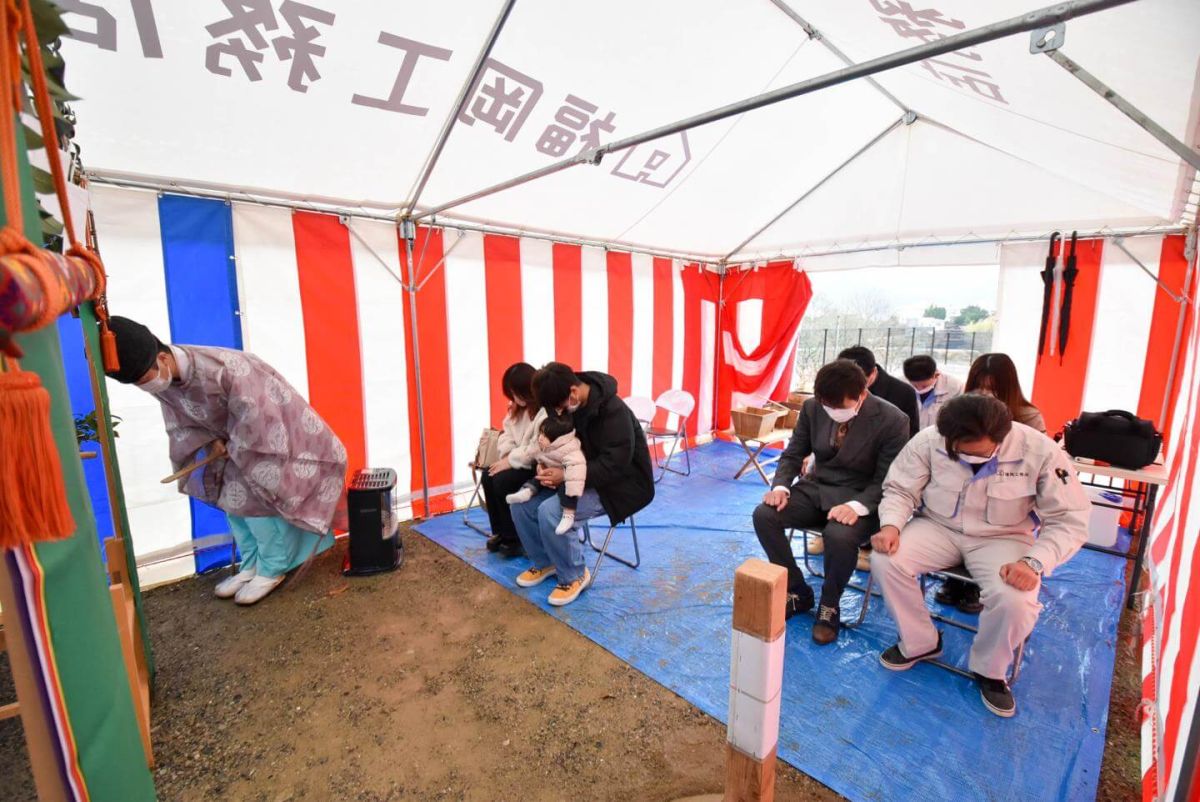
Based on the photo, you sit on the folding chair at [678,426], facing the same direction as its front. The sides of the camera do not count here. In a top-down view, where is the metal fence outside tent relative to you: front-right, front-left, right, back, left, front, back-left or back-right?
back

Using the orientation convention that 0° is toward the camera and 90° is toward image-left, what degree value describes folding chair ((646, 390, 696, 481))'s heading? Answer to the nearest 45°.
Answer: approximately 45°

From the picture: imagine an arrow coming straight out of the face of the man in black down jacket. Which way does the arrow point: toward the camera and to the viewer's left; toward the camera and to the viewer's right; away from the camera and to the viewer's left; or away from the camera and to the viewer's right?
toward the camera and to the viewer's left

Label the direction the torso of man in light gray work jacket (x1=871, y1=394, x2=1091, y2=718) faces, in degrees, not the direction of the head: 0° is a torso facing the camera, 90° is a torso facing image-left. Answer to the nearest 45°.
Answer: approximately 45°

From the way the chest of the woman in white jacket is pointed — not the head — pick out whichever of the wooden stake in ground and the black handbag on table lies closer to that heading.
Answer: the wooden stake in ground

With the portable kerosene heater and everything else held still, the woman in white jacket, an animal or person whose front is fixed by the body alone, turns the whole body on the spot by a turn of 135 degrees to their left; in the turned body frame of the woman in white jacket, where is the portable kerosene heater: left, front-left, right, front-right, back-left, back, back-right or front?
back

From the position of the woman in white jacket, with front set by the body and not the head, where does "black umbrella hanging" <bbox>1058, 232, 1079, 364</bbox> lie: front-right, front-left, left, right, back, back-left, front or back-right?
back-left

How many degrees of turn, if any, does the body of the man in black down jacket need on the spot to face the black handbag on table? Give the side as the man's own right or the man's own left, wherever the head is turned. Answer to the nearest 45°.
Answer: approximately 135° to the man's own left

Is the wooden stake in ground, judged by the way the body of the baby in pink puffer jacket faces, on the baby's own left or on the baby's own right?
on the baby's own left

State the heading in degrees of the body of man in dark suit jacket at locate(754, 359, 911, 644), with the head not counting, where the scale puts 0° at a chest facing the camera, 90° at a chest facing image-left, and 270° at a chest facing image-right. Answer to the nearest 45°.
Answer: approximately 45°
